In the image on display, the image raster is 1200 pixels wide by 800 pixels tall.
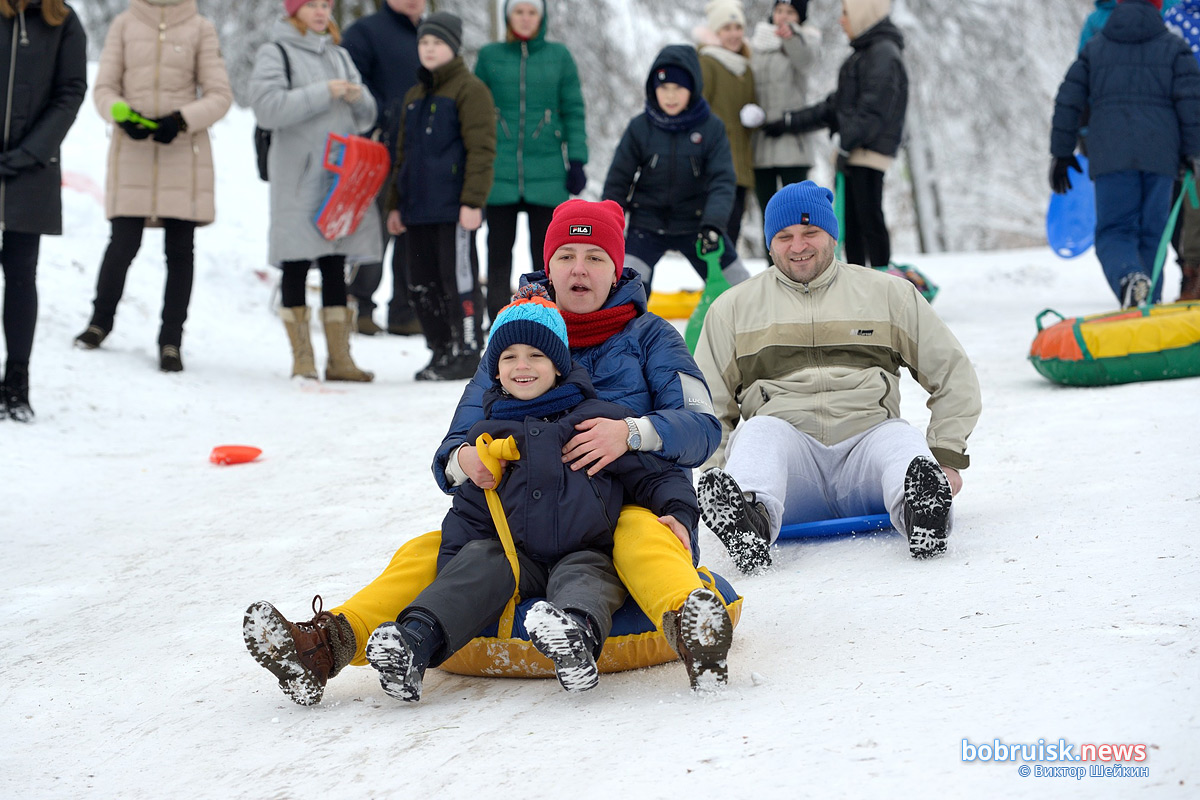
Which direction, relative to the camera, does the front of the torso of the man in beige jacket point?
toward the camera

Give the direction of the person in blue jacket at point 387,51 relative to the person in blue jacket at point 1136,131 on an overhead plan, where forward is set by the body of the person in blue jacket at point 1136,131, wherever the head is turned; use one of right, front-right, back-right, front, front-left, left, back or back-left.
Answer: left

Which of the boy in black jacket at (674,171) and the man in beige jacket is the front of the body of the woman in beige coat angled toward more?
the man in beige jacket

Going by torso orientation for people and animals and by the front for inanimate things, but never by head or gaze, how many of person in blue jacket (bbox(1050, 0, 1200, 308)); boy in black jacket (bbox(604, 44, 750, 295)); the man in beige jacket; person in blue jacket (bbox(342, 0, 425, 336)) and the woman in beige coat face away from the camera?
1

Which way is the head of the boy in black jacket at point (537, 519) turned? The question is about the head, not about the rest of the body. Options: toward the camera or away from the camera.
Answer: toward the camera

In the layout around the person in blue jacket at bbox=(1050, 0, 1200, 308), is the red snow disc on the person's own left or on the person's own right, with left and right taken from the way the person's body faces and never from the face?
on the person's own left

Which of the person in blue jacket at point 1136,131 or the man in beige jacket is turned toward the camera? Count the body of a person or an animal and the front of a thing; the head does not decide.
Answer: the man in beige jacket

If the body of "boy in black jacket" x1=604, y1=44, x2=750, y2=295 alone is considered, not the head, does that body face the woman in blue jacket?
yes

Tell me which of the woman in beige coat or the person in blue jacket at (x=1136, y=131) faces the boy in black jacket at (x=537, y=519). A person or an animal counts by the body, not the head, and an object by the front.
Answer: the woman in beige coat

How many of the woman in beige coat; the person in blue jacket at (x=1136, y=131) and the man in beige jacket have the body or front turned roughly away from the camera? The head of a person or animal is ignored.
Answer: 1

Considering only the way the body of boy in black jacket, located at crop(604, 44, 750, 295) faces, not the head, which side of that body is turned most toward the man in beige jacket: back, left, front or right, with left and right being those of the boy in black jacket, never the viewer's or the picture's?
front

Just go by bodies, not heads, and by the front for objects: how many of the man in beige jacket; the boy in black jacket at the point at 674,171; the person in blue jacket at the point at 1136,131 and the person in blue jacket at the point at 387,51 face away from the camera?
1

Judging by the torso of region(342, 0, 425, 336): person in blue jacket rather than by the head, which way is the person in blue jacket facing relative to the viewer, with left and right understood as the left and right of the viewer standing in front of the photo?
facing the viewer and to the right of the viewer

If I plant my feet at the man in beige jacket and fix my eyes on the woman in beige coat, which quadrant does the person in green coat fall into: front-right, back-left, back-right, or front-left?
front-right

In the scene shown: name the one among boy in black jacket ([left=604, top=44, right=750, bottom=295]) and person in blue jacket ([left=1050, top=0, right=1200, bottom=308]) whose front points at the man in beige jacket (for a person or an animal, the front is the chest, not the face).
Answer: the boy in black jacket

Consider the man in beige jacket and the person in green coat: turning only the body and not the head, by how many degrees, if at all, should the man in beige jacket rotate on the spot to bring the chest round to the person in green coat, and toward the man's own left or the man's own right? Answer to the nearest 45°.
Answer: approximately 135° to the man's own right

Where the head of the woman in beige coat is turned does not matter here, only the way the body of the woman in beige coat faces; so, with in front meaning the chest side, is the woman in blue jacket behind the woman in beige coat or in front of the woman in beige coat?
in front

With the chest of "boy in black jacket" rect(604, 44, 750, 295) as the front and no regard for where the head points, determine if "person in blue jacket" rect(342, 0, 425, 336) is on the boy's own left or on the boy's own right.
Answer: on the boy's own right

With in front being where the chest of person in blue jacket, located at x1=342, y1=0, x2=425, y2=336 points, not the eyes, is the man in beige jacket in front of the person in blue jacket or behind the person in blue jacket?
in front
